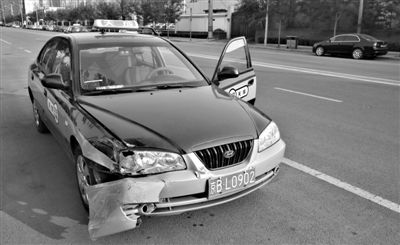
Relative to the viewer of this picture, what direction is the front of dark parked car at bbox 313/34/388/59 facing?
facing away from the viewer and to the left of the viewer

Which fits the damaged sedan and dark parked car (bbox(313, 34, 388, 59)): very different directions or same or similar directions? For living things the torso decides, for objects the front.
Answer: very different directions

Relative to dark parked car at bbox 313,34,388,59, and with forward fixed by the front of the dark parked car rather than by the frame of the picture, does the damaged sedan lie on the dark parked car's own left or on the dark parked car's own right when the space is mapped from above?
on the dark parked car's own left

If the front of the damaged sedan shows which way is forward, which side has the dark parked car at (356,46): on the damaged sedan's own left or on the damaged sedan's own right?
on the damaged sedan's own left
